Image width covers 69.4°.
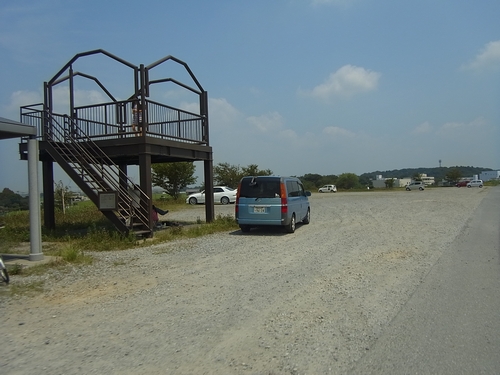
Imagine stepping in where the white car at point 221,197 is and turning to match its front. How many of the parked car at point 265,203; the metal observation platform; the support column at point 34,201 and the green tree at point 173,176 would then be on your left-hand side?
3

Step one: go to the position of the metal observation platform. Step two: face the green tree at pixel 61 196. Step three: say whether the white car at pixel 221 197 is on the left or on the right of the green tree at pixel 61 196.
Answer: right

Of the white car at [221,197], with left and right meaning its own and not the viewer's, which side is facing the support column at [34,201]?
left

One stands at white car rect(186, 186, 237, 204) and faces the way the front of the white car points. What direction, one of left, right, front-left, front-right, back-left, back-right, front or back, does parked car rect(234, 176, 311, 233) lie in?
left

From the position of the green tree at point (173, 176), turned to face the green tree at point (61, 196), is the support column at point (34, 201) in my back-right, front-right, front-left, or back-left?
front-left

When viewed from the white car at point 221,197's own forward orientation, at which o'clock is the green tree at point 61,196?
The green tree is roughly at 11 o'clock from the white car.
